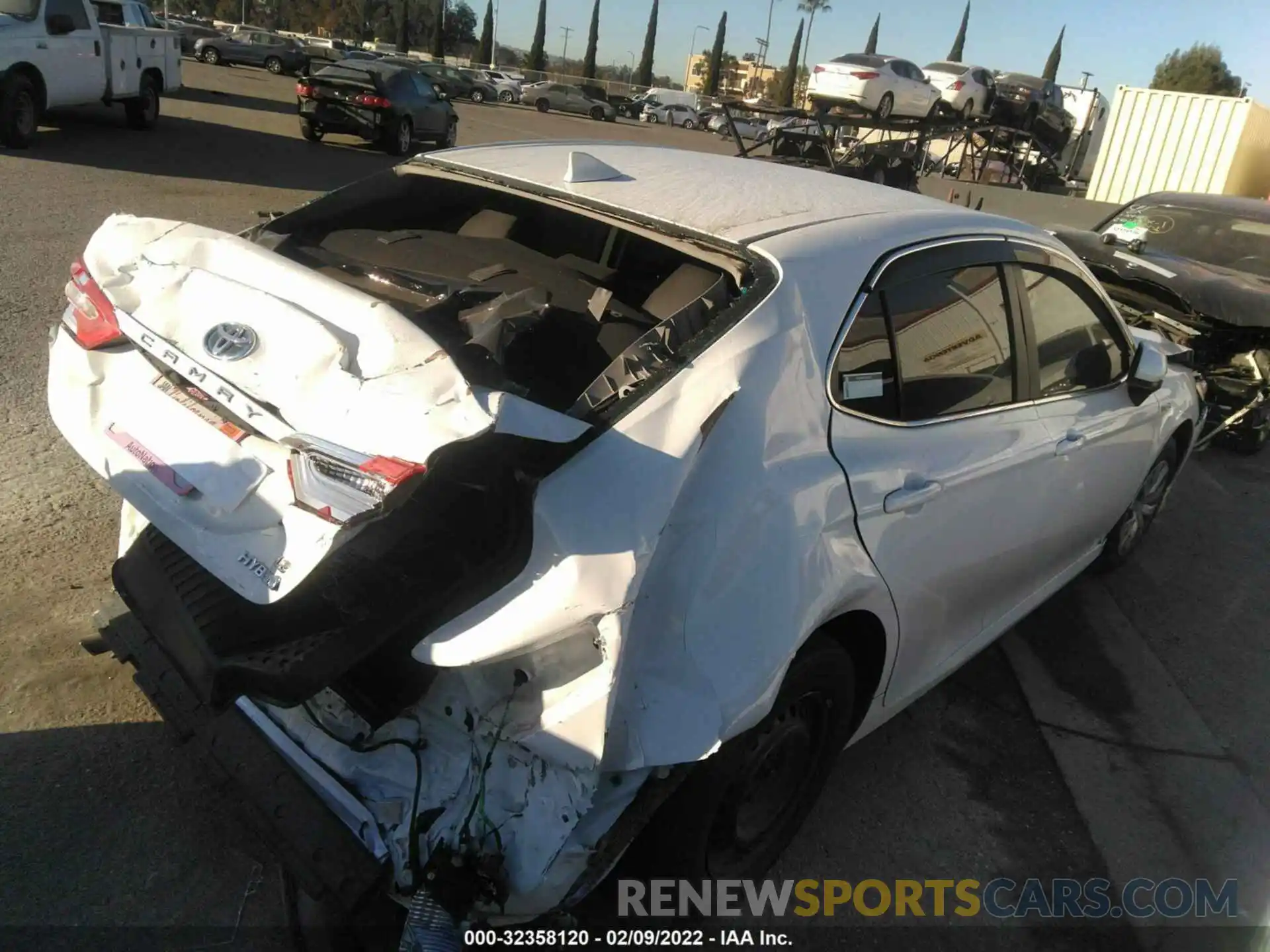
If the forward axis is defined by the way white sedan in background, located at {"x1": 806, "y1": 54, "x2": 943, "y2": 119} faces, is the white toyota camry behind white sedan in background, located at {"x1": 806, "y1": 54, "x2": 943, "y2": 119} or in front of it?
behind

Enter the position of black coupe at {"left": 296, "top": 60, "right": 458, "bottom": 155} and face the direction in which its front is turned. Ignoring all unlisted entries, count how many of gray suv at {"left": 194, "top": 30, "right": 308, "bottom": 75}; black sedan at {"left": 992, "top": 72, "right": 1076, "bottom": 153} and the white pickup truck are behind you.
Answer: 1

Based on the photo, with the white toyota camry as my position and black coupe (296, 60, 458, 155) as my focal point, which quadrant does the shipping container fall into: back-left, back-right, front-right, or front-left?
front-right

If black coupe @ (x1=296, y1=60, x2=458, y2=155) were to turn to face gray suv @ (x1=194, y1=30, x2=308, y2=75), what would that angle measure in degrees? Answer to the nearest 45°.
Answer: approximately 45° to its left

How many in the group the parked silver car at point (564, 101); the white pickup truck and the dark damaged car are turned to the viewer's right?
1

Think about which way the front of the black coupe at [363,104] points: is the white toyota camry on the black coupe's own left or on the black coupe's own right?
on the black coupe's own right

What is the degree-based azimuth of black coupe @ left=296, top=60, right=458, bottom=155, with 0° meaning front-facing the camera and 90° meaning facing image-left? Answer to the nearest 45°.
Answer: approximately 225°

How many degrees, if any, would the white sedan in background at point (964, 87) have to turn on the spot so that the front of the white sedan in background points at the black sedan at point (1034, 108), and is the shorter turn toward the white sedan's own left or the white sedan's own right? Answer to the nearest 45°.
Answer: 0° — it already faces it

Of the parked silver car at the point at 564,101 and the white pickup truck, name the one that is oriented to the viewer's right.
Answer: the parked silver car

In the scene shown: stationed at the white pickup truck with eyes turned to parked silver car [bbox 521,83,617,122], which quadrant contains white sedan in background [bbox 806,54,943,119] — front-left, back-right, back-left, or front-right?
front-right

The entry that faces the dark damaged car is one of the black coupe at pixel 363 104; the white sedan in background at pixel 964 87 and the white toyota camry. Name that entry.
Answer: the white toyota camry

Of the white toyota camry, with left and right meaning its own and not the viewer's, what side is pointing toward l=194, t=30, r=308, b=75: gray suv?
left

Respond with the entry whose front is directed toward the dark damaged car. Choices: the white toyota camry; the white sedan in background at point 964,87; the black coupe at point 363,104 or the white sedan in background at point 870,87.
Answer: the white toyota camry
